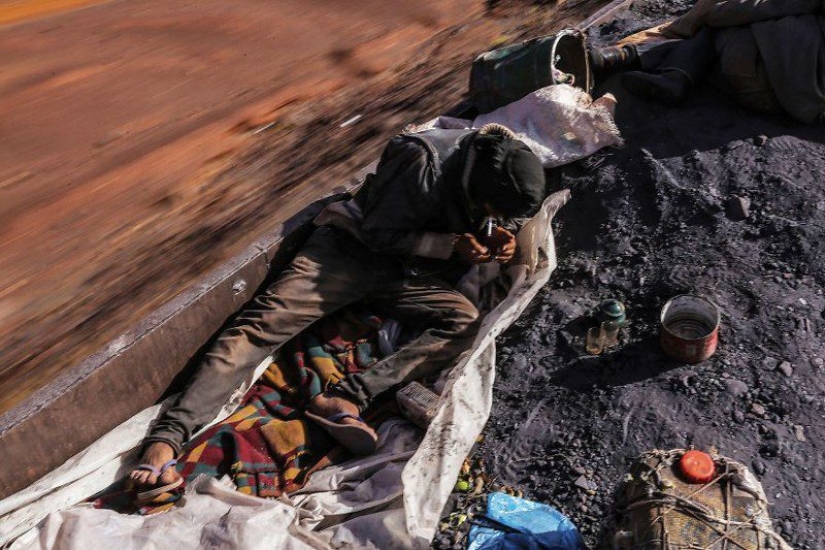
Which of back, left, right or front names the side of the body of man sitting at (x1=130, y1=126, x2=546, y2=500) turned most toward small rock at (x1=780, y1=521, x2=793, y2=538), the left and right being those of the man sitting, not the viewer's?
front

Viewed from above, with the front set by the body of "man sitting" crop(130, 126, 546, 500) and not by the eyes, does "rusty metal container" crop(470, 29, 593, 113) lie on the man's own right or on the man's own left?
on the man's own left

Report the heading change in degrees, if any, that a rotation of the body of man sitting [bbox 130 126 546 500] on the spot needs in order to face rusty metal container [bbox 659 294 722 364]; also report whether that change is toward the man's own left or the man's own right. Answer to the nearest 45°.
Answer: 0° — they already face it

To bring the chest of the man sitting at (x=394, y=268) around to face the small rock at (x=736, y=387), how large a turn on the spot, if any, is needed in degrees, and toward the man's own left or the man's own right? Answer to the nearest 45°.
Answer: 0° — they already face it
